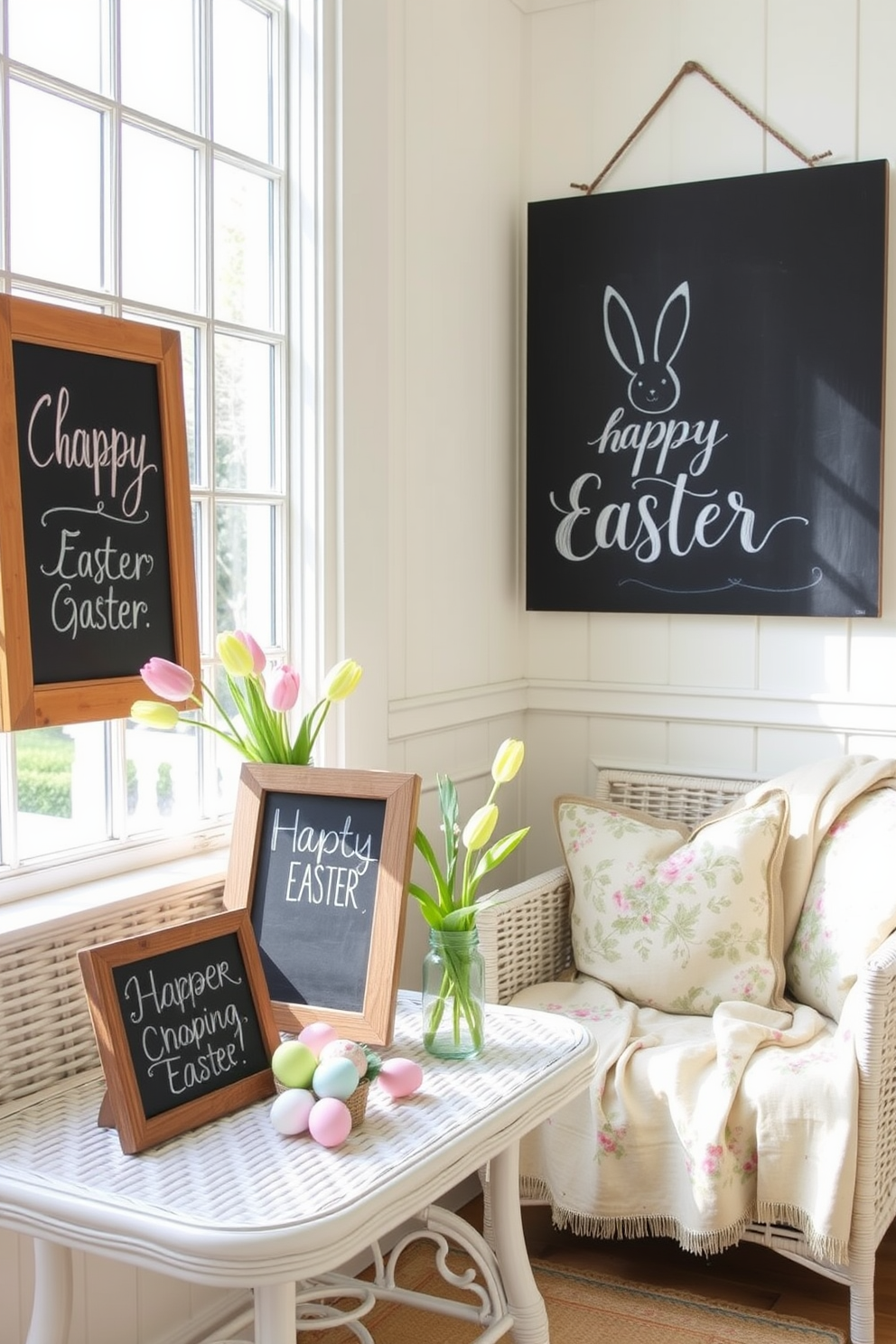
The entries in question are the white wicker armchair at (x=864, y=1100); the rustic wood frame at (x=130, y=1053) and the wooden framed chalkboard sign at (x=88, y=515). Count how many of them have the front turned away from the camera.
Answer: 0

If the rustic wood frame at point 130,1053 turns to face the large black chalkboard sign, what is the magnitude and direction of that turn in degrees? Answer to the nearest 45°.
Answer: approximately 90° to its left

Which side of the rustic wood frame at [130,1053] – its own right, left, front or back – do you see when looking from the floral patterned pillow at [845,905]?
left

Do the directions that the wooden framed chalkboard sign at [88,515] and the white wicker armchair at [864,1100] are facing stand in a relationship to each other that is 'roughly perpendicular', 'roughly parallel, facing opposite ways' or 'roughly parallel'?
roughly perpendicular

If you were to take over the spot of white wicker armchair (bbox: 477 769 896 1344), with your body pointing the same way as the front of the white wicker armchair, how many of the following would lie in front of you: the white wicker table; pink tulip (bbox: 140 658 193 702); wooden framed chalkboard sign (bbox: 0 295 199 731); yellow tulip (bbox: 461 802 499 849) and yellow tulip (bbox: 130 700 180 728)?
5

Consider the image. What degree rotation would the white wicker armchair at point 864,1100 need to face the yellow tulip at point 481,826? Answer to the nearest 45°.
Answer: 0° — it already faces it

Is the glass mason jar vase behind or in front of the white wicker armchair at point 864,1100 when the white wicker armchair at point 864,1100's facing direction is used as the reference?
in front

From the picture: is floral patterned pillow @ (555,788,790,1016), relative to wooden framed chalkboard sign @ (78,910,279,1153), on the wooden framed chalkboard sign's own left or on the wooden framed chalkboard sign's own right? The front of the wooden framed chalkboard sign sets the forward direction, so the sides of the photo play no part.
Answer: on the wooden framed chalkboard sign's own left

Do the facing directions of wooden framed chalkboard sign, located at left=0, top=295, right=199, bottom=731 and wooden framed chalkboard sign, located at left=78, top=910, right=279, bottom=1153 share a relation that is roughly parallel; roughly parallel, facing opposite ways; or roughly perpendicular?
roughly parallel

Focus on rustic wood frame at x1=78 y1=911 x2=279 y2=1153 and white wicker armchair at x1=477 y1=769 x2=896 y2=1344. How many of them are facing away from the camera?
0

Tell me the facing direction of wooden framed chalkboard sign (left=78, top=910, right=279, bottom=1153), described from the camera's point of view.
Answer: facing the viewer and to the right of the viewer

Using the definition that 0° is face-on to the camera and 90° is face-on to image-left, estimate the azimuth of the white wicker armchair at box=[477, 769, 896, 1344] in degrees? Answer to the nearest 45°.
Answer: approximately 45°

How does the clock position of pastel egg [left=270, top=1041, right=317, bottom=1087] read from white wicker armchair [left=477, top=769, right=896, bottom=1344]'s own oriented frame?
The pastel egg is roughly at 12 o'clock from the white wicker armchair.

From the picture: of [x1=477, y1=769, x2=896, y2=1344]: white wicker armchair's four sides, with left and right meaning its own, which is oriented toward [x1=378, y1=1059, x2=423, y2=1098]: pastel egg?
front

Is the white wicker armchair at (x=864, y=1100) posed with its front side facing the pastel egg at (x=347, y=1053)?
yes
